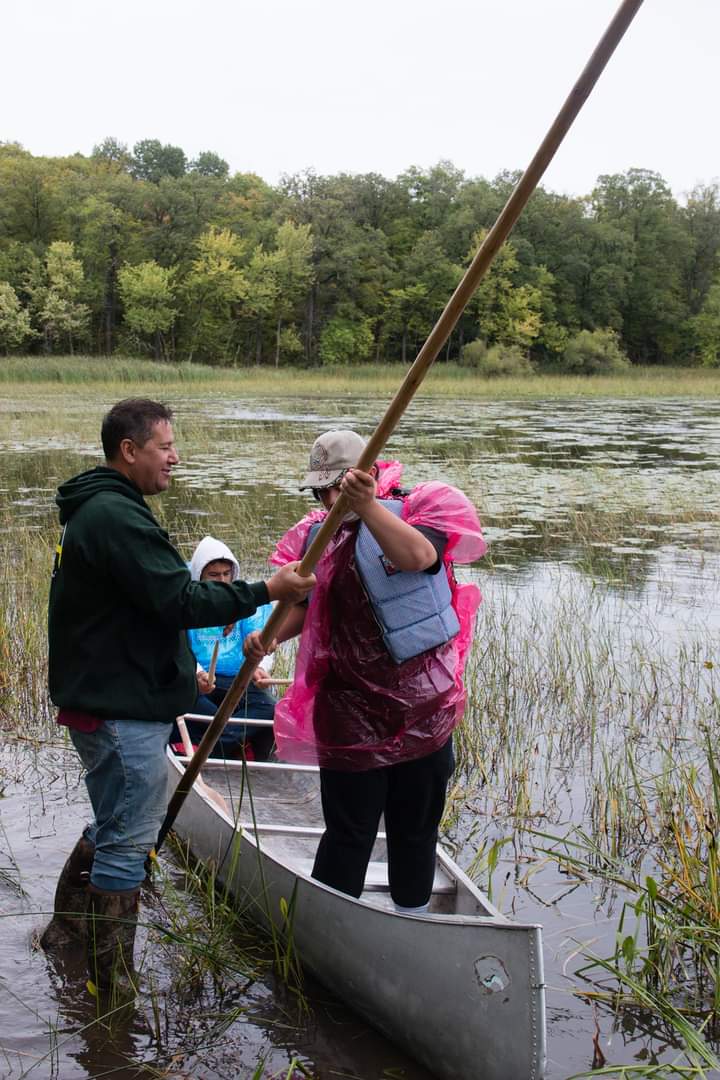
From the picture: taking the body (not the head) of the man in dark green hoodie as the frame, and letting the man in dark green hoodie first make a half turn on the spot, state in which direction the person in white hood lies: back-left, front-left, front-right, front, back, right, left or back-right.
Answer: right

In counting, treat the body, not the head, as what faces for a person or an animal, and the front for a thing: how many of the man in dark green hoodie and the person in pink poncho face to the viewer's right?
1

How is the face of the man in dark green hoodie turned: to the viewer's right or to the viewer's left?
to the viewer's right

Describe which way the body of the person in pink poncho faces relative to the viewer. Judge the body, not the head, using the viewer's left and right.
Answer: facing the viewer and to the left of the viewer

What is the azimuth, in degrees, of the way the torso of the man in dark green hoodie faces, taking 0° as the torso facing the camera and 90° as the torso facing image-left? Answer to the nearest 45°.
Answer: approximately 270°

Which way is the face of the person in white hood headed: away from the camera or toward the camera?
toward the camera
